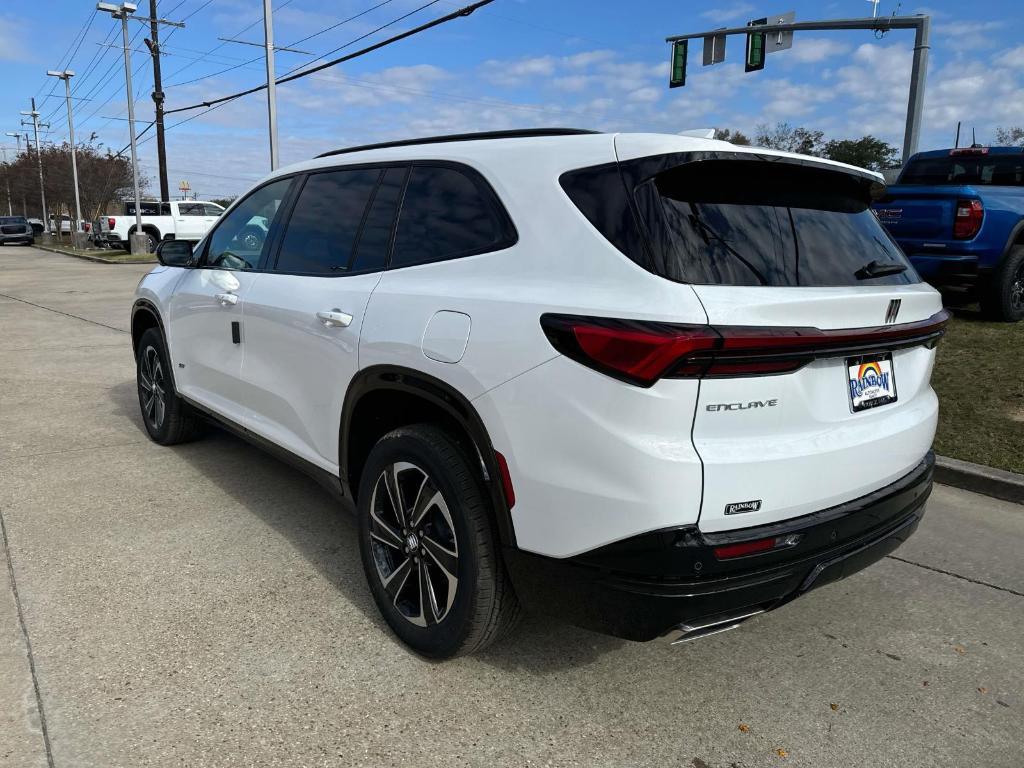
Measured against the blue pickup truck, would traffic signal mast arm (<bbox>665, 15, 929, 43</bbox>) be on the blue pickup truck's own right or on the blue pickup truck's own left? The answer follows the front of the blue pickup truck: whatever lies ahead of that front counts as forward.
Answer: on the blue pickup truck's own left

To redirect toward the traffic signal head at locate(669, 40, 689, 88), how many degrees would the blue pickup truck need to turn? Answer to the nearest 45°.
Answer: approximately 90° to its left

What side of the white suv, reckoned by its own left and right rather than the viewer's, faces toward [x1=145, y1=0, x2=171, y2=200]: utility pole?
front

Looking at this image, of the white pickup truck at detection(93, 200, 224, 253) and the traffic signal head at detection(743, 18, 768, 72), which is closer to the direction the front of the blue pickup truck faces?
the traffic signal head

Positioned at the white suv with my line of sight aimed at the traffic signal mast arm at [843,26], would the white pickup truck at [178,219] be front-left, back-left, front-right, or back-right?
front-left

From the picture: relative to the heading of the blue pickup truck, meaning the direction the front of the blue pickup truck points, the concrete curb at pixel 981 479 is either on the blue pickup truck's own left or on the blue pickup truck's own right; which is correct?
on the blue pickup truck's own right

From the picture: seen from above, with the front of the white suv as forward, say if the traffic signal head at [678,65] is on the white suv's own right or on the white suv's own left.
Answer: on the white suv's own right

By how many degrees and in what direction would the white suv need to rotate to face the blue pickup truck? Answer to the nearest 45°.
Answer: approximately 90° to its right

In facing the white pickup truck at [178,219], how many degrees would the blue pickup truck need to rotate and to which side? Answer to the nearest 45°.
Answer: approximately 90° to its left

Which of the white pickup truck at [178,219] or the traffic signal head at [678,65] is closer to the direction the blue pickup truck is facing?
the traffic signal head

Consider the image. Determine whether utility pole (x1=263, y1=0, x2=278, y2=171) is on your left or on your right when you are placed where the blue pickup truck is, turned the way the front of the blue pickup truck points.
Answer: on your left

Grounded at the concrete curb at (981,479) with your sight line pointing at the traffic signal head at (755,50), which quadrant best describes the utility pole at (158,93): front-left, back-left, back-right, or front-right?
front-left

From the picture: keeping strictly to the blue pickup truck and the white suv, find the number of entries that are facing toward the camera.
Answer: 0

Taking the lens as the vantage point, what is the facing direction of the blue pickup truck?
facing away from the viewer and to the right of the viewer
